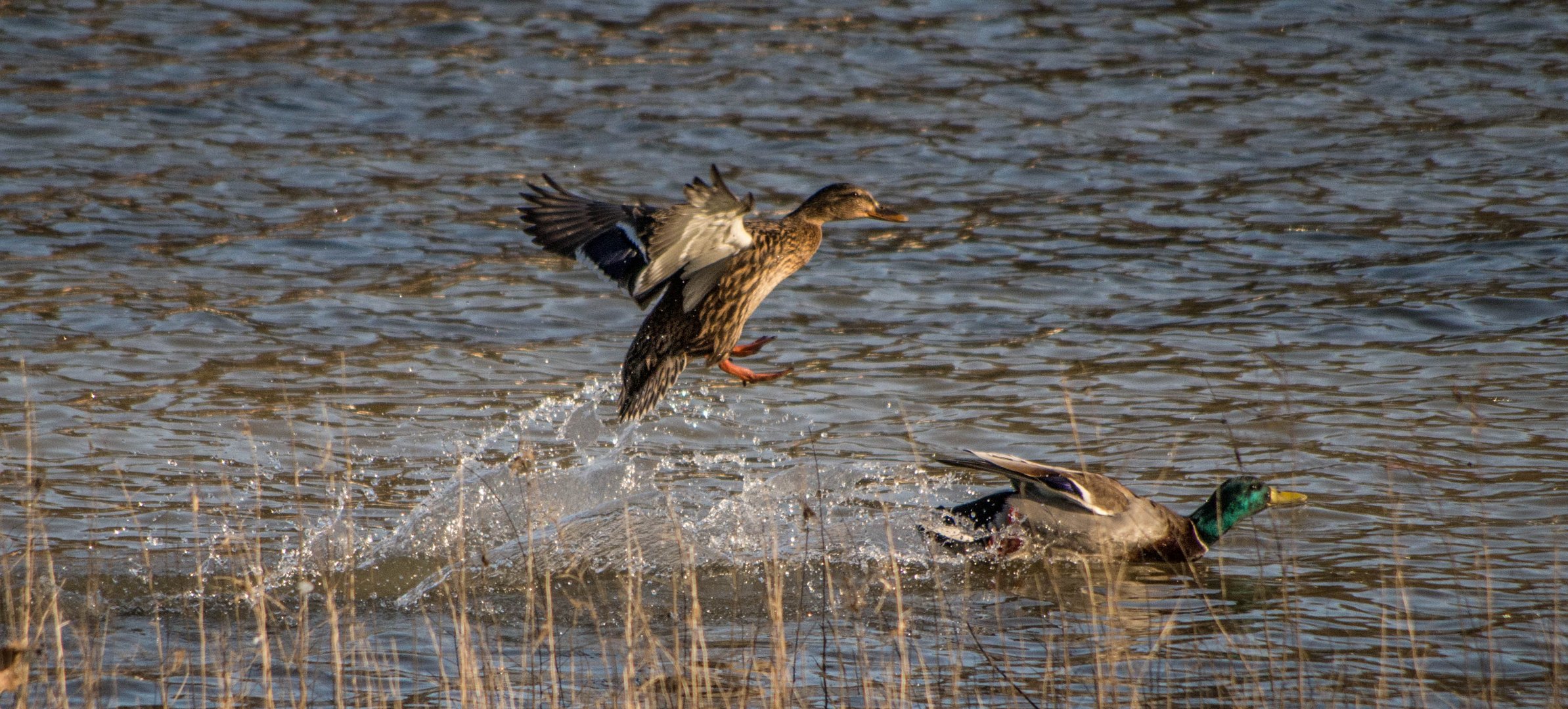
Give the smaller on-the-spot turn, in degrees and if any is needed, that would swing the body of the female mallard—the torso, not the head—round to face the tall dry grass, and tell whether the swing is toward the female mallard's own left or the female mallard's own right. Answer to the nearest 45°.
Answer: approximately 90° to the female mallard's own right

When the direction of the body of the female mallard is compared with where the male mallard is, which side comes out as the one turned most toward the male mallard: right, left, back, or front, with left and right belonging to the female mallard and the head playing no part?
front

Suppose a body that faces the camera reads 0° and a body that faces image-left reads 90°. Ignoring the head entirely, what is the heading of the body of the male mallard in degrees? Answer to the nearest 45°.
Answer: approximately 270°

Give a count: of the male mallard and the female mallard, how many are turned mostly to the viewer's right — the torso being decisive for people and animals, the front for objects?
2

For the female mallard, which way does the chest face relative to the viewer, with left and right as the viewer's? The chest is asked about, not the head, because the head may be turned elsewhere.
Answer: facing to the right of the viewer

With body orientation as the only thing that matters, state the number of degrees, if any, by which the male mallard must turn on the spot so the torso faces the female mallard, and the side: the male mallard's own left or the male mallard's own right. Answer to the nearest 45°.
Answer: approximately 180°

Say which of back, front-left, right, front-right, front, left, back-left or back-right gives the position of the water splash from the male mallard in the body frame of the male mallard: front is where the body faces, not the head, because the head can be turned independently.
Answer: back
